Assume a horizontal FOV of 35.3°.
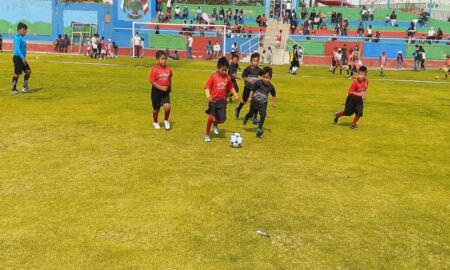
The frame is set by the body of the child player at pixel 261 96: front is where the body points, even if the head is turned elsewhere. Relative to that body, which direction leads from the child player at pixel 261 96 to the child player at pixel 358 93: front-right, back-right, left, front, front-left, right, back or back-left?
back-left

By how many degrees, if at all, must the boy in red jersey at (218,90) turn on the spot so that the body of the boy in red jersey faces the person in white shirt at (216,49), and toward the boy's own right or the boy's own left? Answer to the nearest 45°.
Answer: approximately 180°

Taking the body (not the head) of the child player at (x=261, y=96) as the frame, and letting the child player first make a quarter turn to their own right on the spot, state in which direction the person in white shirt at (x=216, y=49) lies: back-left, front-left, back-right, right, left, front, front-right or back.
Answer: right

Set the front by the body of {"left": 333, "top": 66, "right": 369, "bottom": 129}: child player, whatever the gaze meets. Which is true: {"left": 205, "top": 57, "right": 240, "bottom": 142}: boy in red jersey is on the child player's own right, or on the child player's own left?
on the child player's own right

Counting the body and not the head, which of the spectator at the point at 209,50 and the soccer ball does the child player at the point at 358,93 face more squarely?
the soccer ball

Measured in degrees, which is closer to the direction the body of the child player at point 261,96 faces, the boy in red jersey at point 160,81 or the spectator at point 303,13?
the boy in red jersey

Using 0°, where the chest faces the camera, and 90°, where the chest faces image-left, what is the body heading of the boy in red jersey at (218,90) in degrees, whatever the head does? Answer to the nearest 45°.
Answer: approximately 0°

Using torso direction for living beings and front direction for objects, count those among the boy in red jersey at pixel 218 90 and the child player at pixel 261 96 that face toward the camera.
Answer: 2

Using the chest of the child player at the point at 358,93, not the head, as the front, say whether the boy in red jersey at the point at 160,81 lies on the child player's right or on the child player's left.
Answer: on the child player's right

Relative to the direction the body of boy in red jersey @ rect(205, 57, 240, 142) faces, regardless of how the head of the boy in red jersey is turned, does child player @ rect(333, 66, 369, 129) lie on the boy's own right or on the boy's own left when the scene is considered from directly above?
on the boy's own left

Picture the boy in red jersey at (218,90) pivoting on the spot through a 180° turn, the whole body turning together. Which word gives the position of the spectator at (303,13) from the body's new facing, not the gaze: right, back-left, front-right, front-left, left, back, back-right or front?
front
